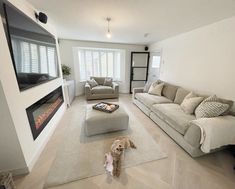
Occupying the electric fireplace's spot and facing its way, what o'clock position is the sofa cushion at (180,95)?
The sofa cushion is roughly at 11 o'clock from the electric fireplace.

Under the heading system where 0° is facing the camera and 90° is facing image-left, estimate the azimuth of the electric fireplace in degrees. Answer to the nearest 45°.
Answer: approximately 315°

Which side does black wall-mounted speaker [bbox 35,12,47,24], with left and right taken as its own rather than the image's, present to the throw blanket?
front

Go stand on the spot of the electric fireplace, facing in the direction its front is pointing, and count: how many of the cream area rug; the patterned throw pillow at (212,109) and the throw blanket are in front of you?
3

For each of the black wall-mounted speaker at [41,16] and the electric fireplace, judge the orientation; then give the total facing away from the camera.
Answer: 0

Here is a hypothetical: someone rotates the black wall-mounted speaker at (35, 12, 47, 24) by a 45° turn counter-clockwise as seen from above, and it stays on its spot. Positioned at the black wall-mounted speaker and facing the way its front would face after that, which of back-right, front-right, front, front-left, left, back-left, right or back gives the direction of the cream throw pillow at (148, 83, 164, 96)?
front

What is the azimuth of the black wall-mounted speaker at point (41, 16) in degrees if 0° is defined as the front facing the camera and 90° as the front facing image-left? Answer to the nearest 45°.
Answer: approximately 315°

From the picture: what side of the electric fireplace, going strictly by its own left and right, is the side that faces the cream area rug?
front

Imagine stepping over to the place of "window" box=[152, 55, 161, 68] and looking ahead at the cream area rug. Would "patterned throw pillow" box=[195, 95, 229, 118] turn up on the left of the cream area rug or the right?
left
